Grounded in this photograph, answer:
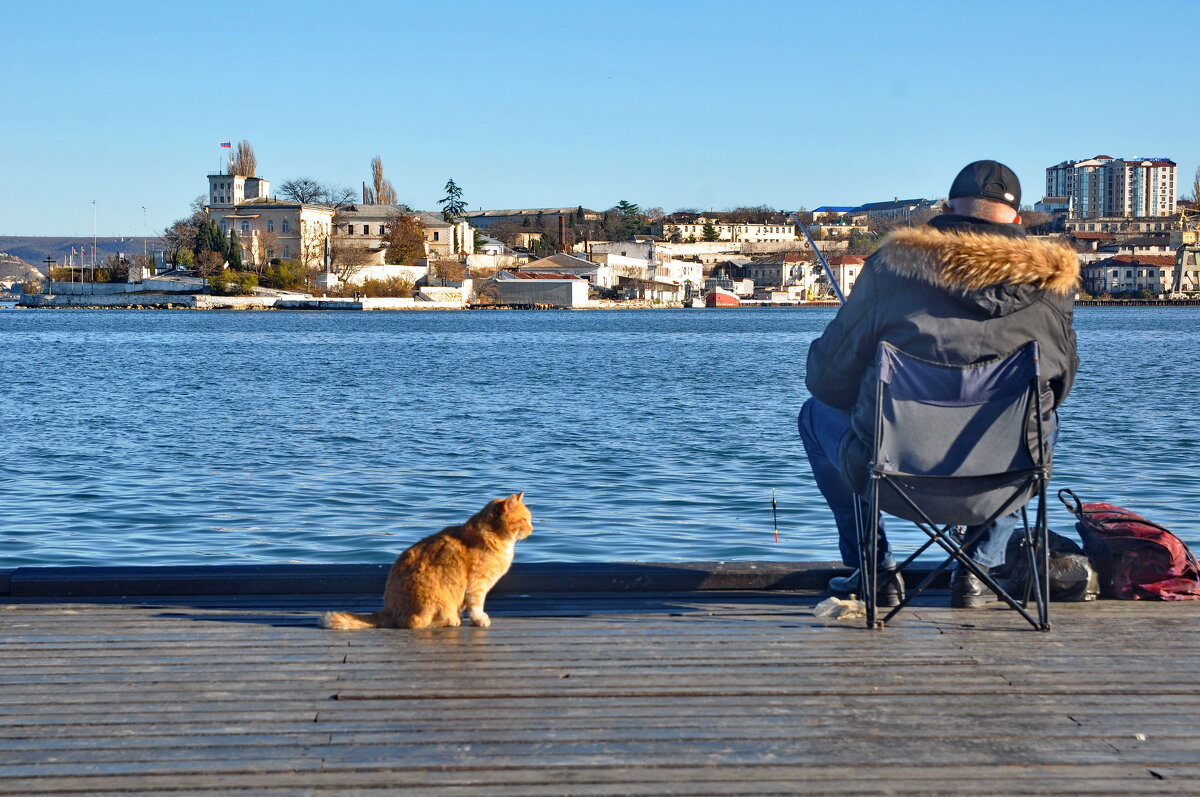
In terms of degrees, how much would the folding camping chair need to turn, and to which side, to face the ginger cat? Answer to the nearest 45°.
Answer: approximately 90° to its left

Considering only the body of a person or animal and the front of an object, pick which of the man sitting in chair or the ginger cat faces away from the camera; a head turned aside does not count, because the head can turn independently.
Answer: the man sitting in chair

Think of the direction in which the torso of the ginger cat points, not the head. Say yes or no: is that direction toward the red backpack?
yes

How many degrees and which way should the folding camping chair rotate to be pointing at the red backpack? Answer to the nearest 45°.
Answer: approximately 45° to its right

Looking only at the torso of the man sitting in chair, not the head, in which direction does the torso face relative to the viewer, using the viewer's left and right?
facing away from the viewer

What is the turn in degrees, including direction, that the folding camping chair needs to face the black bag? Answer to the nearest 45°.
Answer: approximately 45° to its right

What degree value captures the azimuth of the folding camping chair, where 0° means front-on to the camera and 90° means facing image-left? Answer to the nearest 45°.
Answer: approximately 180°

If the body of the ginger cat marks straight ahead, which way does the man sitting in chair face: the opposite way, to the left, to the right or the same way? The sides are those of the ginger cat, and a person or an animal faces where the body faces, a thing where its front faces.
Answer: to the left

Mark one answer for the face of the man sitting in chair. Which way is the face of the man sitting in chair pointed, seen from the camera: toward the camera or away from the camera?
away from the camera

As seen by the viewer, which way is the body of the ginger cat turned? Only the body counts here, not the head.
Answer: to the viewer's right
